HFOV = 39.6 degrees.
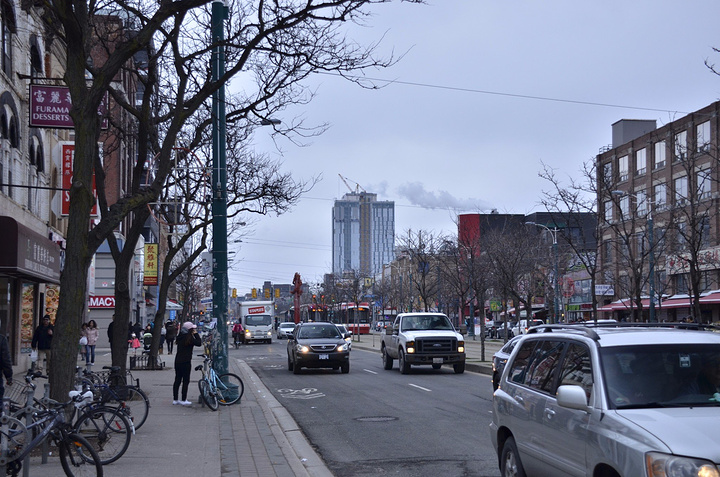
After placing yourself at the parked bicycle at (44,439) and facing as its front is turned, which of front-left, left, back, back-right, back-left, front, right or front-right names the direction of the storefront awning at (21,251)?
left

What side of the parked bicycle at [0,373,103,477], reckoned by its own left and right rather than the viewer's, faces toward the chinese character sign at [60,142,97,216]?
left

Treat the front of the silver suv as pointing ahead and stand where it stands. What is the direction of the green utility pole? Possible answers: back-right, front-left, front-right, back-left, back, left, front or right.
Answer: back

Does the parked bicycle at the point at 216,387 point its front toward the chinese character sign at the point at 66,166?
no

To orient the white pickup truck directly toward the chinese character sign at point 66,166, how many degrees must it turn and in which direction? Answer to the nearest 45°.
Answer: approximately 90° to its right

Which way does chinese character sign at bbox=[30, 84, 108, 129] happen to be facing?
toward the camera

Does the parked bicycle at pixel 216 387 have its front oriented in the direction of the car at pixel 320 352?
no

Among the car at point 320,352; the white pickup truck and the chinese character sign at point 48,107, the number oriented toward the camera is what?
3

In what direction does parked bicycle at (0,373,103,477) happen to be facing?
to the viewer's right

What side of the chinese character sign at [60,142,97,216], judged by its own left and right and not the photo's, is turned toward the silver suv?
front

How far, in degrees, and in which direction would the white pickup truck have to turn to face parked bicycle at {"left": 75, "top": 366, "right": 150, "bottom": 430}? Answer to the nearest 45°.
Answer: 0° — it already faces it

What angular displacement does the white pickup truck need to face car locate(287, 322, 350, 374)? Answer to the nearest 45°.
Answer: approximately 90° to its right

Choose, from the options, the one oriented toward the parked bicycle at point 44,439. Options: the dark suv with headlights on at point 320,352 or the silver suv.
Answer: the dark suv with headlights on

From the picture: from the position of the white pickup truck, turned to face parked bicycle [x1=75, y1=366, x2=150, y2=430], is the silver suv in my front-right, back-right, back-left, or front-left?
front-left

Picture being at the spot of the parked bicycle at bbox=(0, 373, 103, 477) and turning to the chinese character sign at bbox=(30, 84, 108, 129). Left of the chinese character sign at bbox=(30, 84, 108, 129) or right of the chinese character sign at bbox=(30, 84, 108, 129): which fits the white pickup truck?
right

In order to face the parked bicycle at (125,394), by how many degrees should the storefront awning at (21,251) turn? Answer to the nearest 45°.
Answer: approximately 45° to its right
